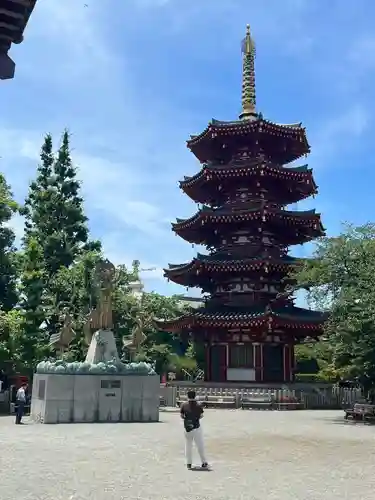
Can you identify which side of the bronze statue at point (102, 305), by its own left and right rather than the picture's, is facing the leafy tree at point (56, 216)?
back

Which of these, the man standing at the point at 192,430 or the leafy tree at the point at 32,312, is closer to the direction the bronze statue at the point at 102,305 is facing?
the man standing

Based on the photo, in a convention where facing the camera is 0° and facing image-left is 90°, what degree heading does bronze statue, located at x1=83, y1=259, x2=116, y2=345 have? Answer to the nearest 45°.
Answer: approximately 0°

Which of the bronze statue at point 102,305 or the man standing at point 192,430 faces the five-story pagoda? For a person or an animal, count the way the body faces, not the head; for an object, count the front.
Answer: the man standing

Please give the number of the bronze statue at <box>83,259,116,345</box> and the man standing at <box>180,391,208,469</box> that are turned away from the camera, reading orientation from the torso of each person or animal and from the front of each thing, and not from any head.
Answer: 1

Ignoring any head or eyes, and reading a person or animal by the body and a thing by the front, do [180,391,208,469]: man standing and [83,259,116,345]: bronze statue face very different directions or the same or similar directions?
very different directions

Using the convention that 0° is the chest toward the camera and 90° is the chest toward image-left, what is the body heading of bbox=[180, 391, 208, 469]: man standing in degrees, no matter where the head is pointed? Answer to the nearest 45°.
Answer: approximately 180°

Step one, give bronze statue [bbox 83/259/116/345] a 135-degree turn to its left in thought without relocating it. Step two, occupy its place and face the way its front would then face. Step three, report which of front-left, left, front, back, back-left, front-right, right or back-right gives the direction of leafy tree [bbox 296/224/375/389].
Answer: front-right

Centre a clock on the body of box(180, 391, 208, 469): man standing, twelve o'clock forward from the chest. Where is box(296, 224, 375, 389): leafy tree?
The leafy tree is roughly at 1 o'clock from the man standing.

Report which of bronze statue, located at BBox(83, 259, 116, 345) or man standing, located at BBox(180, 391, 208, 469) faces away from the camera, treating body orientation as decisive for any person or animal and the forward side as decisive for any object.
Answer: the man standing

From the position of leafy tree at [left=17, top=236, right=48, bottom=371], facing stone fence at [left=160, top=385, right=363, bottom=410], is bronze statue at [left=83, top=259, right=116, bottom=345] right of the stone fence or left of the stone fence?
right

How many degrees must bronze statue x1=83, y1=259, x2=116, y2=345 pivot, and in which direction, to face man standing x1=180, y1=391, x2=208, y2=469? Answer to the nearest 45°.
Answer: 0° — it already faces them
